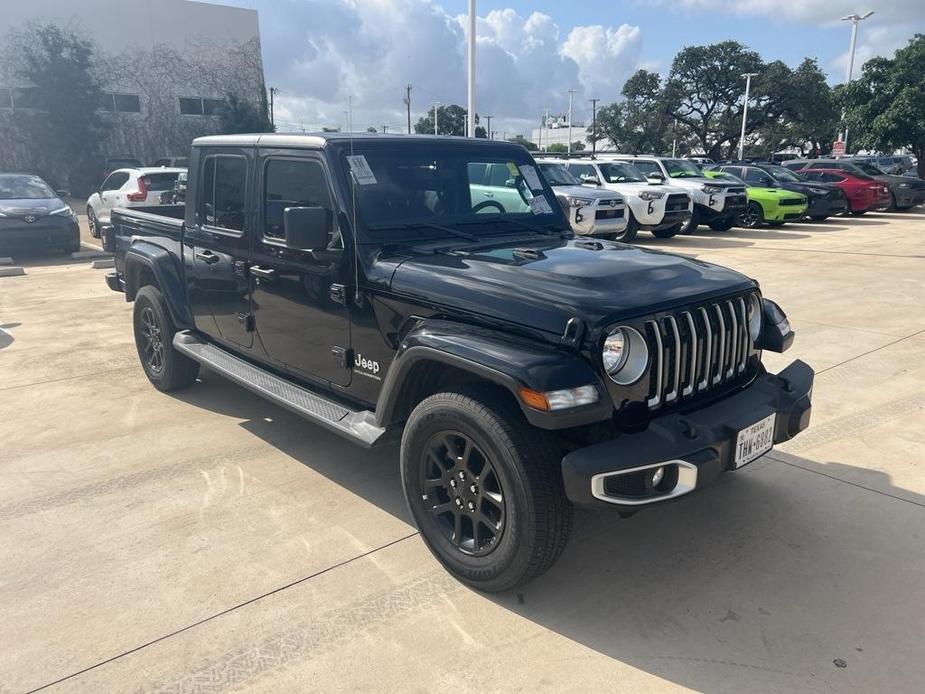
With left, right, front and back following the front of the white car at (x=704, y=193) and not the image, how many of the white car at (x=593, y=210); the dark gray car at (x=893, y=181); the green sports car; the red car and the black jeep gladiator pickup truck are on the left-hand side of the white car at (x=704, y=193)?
3

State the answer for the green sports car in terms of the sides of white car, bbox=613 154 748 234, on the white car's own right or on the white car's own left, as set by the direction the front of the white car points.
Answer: on the white car's own left

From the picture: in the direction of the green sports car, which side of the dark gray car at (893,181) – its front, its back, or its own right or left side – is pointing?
right

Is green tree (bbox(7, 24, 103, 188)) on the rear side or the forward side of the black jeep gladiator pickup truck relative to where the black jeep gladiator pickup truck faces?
on the rear side

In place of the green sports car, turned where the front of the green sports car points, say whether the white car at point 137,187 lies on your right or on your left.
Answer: on your right

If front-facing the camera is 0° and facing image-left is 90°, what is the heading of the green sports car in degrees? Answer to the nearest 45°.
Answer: approximately 315°

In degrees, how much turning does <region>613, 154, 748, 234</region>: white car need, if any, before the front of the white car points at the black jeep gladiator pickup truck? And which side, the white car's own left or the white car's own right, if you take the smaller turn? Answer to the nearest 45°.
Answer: approximately 45° to the white car's own right

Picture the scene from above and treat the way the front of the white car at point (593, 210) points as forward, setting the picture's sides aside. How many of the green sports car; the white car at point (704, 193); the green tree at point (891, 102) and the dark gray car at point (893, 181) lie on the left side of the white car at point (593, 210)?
4

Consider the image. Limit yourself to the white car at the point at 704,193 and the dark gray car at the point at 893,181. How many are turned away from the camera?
0

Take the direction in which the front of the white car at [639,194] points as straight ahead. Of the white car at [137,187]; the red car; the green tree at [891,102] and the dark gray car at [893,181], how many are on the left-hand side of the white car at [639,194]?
3

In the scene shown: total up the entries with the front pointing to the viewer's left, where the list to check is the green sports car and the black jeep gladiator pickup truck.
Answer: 0

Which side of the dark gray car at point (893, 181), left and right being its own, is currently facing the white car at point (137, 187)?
right

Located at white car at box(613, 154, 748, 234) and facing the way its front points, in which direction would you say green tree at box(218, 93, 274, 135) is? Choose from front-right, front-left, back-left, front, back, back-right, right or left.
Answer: back

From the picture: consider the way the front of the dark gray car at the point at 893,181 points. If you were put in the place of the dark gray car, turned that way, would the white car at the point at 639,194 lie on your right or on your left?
on your right
